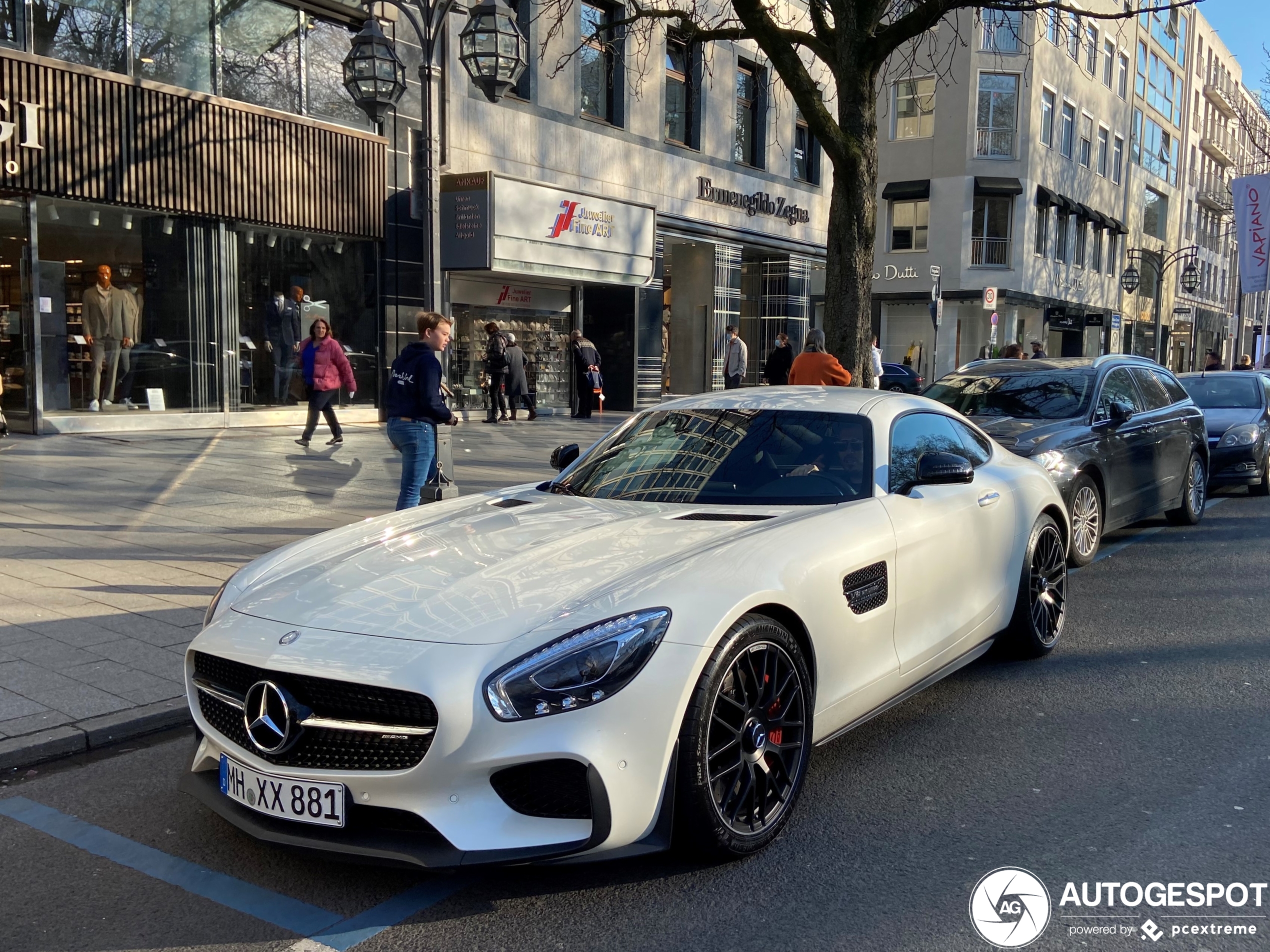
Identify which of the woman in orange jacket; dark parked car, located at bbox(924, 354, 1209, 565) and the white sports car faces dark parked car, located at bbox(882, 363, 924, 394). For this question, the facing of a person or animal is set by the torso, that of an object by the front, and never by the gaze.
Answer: the woman in orange jacket

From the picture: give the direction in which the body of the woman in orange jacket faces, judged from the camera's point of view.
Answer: away from the camera

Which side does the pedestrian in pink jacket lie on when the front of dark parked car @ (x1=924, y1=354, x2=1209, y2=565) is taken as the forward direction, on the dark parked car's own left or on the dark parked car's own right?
on the dark parked car's own right

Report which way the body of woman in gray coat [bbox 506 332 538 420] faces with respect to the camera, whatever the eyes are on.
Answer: away from the camera

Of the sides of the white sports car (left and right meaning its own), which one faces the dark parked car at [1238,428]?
back

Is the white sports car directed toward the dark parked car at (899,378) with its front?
no

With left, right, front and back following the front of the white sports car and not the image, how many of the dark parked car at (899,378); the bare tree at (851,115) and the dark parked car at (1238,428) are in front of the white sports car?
0

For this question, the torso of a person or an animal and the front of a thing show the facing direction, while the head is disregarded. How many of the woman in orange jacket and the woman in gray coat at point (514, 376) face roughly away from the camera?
2

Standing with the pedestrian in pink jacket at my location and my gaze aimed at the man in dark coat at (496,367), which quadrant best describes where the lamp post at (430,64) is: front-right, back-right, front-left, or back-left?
back-right

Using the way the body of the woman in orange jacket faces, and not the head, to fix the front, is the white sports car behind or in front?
behind

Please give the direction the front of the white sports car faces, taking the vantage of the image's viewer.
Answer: facing the viewer and to the left of the viewer

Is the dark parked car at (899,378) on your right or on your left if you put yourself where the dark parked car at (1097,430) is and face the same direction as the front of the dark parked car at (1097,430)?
on your right

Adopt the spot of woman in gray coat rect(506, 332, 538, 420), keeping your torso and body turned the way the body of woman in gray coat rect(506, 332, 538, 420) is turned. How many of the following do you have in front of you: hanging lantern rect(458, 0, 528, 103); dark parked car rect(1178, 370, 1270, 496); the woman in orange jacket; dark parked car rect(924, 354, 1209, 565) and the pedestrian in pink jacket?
0

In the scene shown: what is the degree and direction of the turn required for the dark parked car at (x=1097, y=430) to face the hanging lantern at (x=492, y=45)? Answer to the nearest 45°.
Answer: approximately 45° to its right

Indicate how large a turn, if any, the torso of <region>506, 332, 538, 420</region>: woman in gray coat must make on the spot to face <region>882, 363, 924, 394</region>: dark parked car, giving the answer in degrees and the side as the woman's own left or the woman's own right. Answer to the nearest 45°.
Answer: approximately 45° to the woman's own right

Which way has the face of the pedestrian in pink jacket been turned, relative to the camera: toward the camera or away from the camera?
toward the camera

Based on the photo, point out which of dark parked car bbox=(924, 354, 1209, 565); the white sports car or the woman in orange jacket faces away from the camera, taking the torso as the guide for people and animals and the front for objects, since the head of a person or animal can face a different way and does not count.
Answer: the woman in orange jacket
